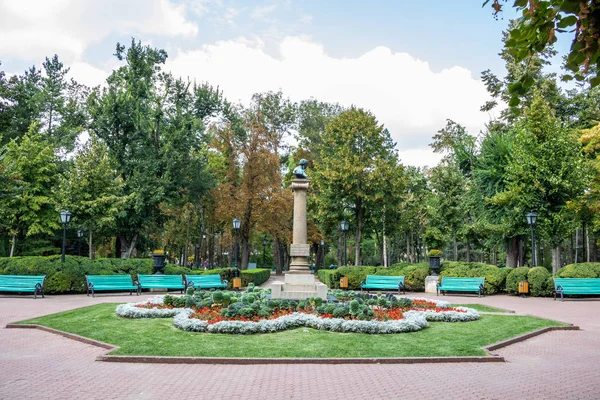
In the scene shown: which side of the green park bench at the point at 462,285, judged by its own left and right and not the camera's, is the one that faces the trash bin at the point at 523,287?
left

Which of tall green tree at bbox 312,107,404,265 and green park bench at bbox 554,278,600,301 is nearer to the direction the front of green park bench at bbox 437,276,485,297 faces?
the green park bench

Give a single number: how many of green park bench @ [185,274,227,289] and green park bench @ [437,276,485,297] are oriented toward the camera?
2

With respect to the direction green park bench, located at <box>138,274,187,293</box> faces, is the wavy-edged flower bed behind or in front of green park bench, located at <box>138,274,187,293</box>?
in front

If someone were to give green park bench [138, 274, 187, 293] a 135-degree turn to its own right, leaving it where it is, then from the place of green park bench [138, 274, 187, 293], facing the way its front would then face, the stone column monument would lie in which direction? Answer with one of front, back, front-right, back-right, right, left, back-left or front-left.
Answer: back

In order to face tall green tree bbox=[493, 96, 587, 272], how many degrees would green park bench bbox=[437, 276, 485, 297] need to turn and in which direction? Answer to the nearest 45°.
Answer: approximately 135° to its left

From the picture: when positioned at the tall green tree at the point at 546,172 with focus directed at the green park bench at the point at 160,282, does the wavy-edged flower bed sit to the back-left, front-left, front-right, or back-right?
front-left

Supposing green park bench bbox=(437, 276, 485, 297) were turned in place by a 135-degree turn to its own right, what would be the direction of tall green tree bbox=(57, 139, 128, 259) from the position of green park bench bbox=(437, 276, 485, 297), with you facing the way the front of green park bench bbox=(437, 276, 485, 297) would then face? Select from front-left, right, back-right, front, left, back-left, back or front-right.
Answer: front-left

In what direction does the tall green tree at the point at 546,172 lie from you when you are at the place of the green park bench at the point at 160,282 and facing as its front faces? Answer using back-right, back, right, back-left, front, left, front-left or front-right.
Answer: left

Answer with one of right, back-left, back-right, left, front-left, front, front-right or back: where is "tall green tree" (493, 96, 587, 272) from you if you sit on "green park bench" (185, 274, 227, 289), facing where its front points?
left

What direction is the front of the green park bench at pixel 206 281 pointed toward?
toward the camera

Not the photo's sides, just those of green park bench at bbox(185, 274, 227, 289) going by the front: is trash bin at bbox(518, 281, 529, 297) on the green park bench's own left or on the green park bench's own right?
on the green park bench's own left

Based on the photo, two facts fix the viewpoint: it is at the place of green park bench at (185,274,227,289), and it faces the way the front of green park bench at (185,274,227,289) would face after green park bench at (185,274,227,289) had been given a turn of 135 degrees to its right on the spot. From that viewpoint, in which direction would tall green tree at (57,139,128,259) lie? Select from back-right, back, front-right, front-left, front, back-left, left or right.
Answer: front

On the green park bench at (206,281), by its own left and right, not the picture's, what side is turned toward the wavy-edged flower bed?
front

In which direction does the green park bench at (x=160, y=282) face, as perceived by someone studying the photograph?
facing the viewer

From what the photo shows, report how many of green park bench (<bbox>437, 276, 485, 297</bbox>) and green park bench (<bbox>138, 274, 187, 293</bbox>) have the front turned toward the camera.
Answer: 2
